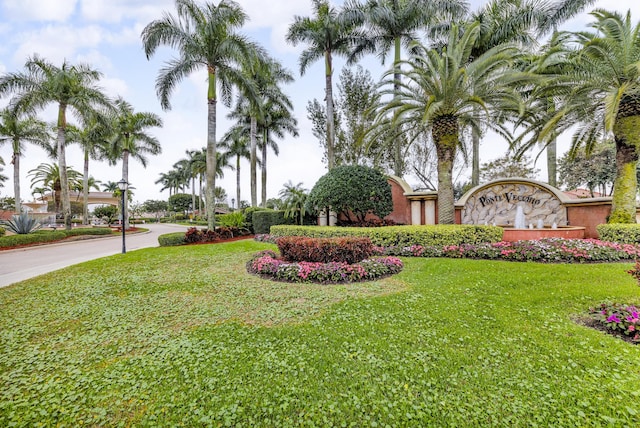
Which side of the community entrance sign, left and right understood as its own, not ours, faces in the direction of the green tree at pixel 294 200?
right

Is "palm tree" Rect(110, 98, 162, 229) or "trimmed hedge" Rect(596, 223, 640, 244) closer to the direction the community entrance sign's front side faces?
the trimmed hedge

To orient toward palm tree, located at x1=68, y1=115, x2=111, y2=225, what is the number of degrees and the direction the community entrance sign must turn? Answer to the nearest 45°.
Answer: approximately 90° to its right

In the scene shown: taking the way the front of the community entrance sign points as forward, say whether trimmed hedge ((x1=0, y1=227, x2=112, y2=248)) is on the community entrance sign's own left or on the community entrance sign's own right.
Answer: on the community entrance sign's own right

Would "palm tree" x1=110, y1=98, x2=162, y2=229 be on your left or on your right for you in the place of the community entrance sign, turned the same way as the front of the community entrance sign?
on your right

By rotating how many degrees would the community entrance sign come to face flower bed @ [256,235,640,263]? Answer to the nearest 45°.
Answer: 0° — it already faces it

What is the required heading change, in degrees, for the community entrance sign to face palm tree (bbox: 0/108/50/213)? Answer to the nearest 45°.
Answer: approximately 90° to its right

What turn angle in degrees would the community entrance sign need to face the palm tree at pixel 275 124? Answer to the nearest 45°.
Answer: approximately 90° to its right

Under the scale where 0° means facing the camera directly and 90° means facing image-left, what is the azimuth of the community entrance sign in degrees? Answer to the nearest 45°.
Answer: approximately 0°
